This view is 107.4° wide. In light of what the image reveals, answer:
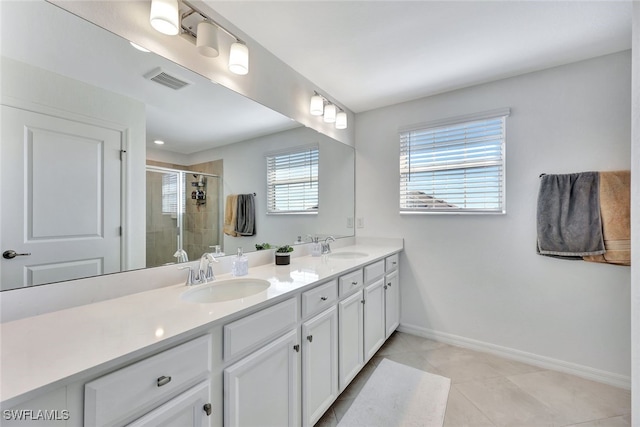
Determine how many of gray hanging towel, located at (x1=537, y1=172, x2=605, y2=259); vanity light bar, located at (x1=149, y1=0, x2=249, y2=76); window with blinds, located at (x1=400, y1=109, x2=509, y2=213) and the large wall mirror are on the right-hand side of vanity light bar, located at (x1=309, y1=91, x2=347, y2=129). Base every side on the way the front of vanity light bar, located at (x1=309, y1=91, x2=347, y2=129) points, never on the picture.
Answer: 2

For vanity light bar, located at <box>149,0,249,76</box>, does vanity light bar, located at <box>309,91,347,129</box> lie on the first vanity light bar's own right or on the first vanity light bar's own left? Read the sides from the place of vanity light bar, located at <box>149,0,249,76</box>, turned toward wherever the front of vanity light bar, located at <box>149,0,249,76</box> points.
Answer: on the first vanity light bar's own left

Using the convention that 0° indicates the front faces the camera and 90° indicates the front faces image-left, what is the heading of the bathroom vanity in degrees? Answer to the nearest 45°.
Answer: approximately 315°

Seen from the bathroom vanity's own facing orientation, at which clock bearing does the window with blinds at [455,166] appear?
The window with blinds is roughly at 10 o'clock from the bathroom vanity.

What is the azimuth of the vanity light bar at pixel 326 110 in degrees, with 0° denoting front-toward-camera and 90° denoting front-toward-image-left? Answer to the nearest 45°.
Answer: approximately 315°
